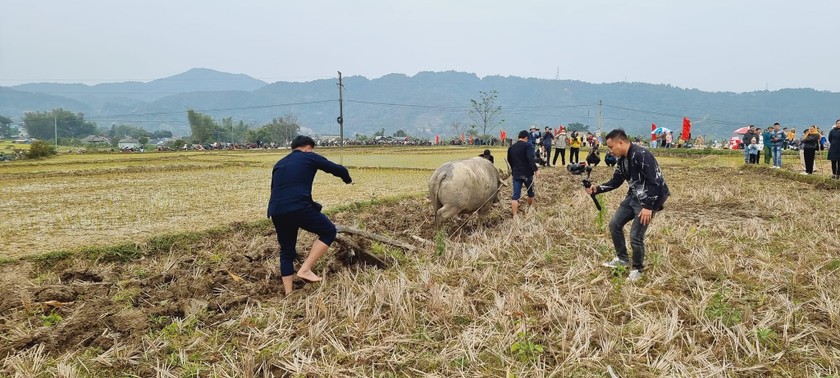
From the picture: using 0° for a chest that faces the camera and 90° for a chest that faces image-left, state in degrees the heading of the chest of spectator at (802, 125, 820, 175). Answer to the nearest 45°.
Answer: approximately 45°

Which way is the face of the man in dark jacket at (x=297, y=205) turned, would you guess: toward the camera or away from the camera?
away from the camera

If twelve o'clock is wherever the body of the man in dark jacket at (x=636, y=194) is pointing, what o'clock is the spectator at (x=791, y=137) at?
The spectator is roughly at 5 o'clock from the man in dark jacket.

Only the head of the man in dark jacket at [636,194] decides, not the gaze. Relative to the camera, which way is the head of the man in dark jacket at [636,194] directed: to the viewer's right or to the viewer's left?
to the viewer's left

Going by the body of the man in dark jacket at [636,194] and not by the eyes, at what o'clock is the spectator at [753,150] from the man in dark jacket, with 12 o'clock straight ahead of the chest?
The spectator is roughly at 5 o'clock from the man in dark jacket.

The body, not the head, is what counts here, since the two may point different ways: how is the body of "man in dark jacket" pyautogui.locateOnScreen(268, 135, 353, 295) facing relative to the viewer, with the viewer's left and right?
facing away from the viewer and to the right of the viewer

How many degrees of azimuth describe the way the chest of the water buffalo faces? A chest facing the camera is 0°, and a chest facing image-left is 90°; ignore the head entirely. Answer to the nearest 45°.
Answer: approximately 225°

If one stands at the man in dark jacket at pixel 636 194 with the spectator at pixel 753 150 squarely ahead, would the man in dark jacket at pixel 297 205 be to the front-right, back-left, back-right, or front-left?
back-left

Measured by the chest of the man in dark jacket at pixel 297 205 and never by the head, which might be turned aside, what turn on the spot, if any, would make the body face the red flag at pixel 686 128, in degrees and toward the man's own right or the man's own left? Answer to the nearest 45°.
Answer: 0° — they already face it
